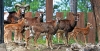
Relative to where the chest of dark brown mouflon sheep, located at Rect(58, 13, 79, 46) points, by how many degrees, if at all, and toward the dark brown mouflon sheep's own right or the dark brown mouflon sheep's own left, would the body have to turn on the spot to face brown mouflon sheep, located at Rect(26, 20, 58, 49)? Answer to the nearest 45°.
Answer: approximately 135° to the dark brown mouflon sheep's own right

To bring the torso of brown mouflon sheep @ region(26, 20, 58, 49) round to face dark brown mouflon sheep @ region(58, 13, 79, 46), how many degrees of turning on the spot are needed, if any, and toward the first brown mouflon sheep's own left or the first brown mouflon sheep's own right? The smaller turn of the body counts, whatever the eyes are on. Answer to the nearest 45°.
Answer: approximately 45° to the first brown mouflon sheep's own left

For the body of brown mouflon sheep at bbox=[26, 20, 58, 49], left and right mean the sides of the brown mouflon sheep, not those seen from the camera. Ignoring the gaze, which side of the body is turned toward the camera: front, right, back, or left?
right
